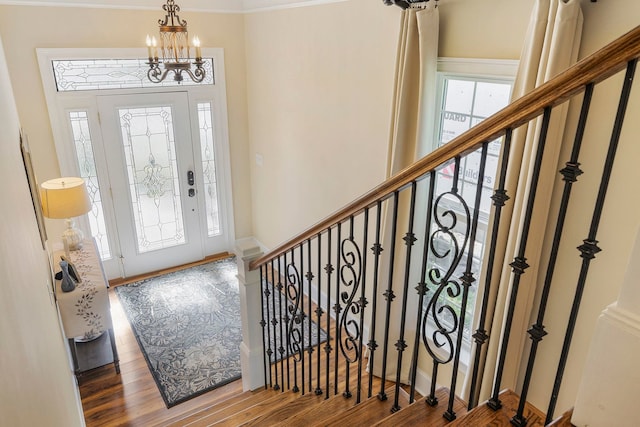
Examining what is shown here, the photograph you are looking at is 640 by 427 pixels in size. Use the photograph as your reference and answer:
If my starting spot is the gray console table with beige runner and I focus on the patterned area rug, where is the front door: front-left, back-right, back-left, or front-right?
front-left

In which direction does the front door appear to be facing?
toward the camera

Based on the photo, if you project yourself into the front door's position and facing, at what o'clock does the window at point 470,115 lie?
The window is roughly at 11 o'clock from the front door.

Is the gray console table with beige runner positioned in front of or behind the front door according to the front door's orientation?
in front

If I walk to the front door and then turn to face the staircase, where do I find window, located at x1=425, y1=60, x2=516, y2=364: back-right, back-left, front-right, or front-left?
front-left

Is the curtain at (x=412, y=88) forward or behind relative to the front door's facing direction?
forward

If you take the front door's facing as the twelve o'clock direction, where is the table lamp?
The table lamp is roughly at 1 o'clock from the front door.

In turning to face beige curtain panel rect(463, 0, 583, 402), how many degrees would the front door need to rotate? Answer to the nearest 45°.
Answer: approximately 45° to its left

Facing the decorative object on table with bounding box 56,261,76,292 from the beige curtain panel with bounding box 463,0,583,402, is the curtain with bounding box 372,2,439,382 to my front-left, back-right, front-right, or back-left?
front-right

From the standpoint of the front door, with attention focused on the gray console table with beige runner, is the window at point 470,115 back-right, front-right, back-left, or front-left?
front-left
